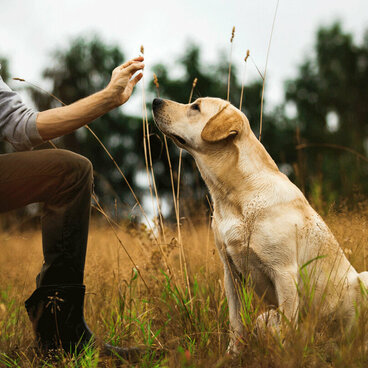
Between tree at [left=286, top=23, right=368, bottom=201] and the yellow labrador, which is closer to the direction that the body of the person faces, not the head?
the yellow labrador

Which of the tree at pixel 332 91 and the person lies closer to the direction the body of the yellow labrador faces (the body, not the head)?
the person

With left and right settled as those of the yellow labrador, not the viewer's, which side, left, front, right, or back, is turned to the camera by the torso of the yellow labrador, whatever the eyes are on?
left

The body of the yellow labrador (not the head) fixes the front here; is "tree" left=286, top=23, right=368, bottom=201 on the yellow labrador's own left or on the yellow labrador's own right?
on the yellow labrador's own right

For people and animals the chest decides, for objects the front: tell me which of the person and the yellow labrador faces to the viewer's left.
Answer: the yellow labrador

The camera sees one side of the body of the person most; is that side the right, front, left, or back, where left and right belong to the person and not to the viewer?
right

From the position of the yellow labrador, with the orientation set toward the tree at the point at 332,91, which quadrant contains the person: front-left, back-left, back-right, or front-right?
back-left

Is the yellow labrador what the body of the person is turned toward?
yes

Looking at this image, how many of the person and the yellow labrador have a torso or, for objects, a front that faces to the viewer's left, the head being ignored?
1

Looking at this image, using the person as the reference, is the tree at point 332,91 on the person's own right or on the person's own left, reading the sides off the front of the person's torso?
on the person's own left

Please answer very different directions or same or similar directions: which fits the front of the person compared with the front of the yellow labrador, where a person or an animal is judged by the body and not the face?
very different directions

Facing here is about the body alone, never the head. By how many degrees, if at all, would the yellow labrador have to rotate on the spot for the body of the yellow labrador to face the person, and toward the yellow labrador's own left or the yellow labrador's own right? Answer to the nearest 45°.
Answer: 0° — it already faces them
